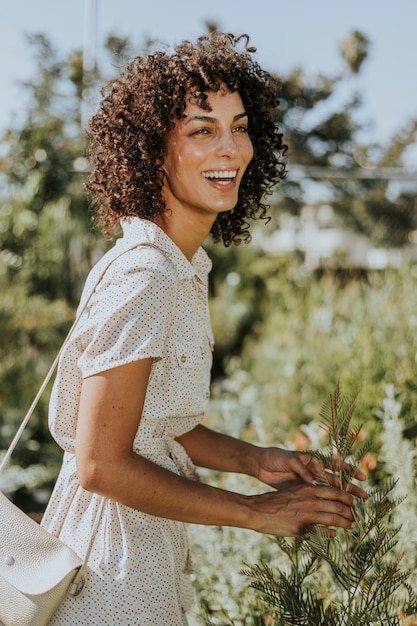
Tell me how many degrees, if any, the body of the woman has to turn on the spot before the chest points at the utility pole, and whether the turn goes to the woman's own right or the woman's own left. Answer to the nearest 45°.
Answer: approximately 90° to the woman's own left

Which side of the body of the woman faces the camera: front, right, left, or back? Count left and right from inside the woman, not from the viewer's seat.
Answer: right
